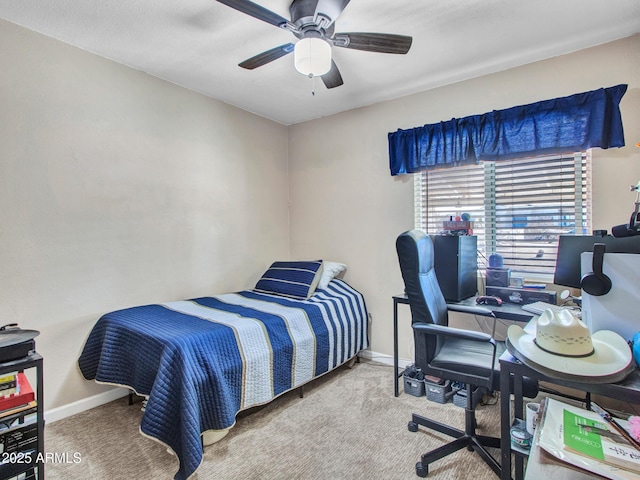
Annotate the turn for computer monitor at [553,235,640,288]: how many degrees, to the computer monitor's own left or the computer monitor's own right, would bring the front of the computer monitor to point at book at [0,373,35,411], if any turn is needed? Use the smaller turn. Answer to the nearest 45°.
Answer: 0° — it already faces it

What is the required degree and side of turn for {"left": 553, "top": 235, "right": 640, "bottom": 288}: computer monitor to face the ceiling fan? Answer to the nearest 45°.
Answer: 0° — it already faces it

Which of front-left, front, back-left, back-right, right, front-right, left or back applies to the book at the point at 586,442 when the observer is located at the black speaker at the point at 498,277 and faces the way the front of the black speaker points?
front-left

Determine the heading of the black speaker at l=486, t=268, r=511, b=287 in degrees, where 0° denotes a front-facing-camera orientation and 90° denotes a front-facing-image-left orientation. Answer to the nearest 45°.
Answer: approximately 45°

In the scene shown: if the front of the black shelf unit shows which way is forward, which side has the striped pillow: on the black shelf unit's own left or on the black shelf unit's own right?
on the black shelf unit's own left

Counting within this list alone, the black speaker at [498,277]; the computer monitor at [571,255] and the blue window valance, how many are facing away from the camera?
0

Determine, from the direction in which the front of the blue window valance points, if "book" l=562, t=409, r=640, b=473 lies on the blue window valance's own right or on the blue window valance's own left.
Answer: on the blue window valance's own left

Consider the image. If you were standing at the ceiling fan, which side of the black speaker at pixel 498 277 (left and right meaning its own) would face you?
front

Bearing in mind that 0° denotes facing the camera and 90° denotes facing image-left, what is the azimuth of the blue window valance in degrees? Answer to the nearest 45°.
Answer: approximately 45°

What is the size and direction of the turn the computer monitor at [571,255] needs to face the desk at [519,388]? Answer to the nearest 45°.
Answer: approximately 45° to its left

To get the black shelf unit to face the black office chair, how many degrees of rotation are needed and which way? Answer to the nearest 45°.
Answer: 0° — it already faces it

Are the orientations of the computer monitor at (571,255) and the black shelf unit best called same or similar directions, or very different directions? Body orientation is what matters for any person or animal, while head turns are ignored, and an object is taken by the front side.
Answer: very different directions

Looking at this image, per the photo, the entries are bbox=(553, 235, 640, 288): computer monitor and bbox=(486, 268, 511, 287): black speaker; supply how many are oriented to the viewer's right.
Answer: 0

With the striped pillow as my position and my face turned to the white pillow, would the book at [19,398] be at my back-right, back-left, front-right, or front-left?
back-right

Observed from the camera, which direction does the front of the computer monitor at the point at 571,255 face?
facing the viewer and to the left of the viewer

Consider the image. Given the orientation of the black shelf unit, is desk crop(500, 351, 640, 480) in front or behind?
in front

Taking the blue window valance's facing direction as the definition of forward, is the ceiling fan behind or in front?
in front
